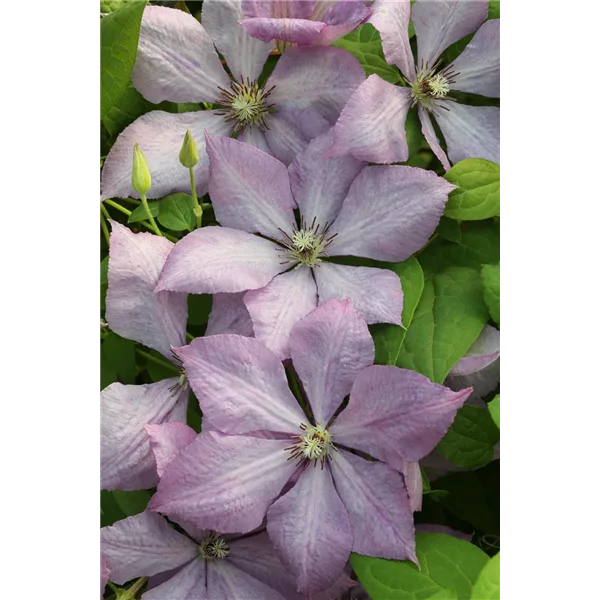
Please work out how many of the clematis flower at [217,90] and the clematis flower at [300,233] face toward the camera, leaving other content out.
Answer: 2

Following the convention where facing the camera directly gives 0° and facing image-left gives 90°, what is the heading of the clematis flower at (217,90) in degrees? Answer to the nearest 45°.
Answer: approximately 0°

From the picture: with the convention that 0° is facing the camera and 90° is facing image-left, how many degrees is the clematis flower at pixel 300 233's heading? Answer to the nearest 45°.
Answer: approximately 0°

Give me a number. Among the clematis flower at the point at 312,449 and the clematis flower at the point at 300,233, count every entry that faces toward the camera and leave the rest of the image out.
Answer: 2
